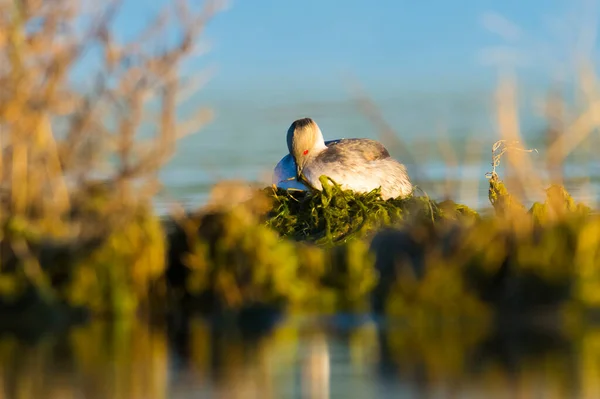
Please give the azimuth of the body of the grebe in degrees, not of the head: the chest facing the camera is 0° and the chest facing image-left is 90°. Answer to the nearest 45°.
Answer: approximately 90°
